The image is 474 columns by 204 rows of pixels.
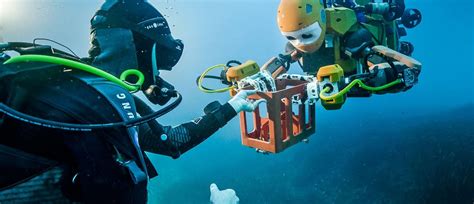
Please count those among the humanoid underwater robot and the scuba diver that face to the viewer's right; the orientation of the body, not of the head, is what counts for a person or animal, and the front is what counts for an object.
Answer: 1

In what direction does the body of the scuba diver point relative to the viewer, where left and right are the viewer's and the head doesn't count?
facing to the right of the viewer

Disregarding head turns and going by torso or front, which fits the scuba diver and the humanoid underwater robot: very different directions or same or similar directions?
very different directions

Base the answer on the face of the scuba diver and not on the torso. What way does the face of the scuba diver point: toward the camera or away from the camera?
away from the camera

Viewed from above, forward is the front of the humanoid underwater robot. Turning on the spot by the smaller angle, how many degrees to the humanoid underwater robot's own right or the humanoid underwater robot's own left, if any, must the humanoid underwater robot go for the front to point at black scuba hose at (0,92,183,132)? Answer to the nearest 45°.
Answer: approximately 45° to the humanoid underwater robot's own left

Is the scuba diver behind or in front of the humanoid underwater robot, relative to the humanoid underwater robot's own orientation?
in front

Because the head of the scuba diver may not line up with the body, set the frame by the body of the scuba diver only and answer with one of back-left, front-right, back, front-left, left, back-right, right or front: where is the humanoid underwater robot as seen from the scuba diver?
front-left
